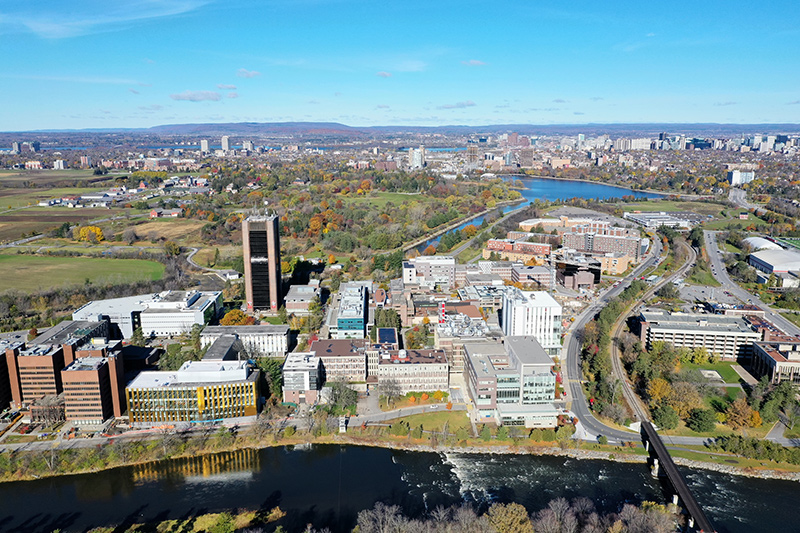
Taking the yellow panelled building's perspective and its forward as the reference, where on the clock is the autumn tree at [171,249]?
The autumn tree is roughly at 6 o'clock from the yellow panelled building.

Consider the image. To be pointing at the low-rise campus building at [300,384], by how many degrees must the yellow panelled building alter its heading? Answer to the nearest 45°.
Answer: approximately 90° to its left

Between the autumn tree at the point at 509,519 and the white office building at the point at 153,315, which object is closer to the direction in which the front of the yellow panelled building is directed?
the autumn tree

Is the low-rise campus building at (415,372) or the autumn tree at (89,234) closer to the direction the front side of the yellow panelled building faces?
the low-rise campus building

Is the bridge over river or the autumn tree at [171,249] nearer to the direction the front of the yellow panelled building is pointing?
the bridge over river

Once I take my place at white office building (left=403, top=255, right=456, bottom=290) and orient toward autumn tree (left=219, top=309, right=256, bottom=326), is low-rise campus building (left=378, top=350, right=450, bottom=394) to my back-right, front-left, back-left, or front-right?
front-left

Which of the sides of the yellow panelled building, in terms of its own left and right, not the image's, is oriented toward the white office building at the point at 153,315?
back

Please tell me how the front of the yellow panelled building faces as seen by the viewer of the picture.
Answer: facing the viewer

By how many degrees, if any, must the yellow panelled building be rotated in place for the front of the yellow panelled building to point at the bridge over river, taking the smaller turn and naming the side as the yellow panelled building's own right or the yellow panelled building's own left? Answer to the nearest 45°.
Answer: approximately 45° to the yellow panelled building's own left

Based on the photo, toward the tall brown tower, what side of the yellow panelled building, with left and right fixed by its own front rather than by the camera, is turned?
back

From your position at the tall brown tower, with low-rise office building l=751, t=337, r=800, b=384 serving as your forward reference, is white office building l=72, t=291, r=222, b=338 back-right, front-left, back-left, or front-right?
back-right

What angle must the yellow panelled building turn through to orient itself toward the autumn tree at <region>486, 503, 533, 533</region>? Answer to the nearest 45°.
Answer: approximately 45° to its left

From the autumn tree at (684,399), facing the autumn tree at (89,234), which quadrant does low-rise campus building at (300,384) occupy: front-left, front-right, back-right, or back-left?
front-left

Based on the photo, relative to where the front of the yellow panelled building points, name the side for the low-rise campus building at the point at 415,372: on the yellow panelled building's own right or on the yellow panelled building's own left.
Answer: on the yellow panelled building's own left

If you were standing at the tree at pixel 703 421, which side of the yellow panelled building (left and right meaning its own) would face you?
left
